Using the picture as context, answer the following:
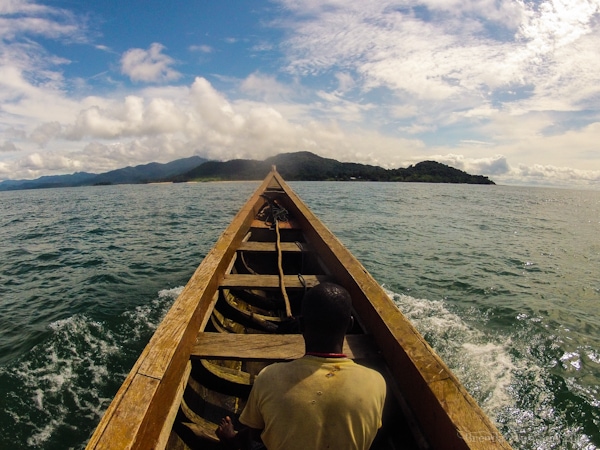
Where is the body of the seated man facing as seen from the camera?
away from the camera

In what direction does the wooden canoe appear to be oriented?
away from the camera

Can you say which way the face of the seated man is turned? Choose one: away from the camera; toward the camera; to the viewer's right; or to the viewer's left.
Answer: away from the camera
